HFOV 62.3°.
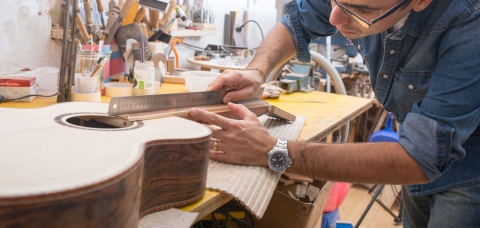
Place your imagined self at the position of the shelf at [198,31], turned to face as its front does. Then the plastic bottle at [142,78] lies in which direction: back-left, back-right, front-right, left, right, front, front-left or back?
front

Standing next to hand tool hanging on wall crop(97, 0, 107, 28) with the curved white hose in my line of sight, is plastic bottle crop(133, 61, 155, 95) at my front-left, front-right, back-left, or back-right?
front-right

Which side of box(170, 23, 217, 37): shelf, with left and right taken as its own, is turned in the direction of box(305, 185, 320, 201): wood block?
front

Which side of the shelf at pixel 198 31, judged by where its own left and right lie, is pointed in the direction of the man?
front

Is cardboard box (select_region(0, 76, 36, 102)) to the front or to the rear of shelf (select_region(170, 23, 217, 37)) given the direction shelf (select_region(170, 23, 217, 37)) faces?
to the front

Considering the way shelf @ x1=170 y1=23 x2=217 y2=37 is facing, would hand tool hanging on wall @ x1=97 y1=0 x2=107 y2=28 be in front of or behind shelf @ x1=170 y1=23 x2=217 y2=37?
in front

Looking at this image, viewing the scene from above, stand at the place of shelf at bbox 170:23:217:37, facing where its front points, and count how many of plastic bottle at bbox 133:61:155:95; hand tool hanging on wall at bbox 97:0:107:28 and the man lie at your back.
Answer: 0

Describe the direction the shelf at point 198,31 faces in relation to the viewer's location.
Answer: facing the viewer

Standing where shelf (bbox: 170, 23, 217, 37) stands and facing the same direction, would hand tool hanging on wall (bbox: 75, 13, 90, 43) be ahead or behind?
ahead

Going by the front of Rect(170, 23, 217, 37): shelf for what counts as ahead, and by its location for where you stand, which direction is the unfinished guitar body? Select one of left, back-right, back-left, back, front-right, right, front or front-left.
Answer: front

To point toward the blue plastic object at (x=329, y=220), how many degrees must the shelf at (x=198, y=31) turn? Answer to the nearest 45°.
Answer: approximately 45° to its left

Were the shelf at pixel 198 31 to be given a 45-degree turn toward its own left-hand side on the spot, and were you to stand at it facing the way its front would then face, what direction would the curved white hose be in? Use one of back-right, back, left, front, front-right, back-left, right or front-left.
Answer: front

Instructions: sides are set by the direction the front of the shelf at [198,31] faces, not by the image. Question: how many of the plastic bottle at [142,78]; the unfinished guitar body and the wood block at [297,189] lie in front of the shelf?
3

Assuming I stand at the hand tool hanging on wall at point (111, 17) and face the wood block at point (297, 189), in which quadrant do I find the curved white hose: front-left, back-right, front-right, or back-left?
front-left
